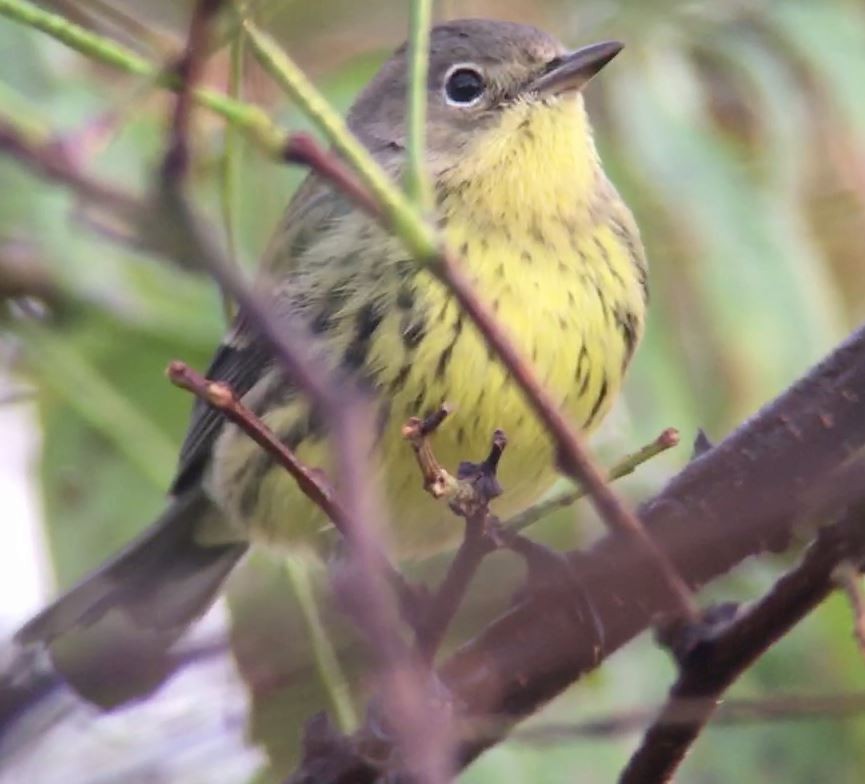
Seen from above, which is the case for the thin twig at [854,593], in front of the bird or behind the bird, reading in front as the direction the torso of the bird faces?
in front

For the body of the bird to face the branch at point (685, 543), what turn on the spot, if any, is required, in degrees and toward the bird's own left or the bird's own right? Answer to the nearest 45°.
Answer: approximately 45° to the bird's own left

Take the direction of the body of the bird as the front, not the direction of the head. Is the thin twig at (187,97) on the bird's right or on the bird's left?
on the bird's right

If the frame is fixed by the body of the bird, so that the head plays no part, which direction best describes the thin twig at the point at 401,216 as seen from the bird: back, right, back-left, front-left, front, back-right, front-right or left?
front-right

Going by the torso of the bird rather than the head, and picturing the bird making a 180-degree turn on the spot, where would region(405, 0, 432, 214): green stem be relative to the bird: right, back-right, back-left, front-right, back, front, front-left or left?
back-left

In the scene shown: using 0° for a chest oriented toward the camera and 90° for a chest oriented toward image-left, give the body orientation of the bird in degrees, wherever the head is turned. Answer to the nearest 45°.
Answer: approximately 315°

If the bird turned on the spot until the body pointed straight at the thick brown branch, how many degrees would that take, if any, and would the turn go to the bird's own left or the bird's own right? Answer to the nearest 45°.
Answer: approximately 45° to the bird's own left

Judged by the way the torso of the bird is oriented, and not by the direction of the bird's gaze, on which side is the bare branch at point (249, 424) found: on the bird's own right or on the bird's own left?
on the bird's own right

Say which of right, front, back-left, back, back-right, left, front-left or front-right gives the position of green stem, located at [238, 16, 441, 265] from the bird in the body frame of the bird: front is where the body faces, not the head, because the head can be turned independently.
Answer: front-right
